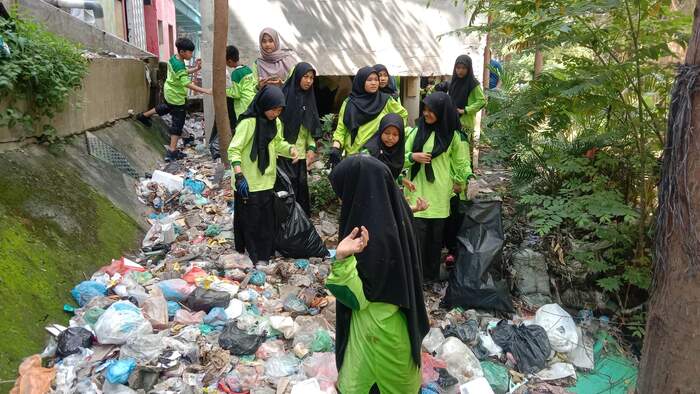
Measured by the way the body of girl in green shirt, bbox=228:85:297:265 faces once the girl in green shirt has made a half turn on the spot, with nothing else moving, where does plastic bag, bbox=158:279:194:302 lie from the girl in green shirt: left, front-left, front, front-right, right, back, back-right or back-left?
left

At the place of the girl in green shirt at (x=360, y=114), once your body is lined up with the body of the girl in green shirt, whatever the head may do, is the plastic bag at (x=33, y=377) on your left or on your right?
on your right

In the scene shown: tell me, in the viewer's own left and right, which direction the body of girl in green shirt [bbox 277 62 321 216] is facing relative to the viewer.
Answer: facing the viewer and to the right of the viewer

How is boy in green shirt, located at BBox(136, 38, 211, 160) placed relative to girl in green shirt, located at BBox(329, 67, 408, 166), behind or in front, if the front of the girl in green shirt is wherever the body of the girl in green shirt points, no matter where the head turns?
behind

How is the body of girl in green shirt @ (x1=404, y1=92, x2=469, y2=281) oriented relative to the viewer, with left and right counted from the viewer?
facing the viewer and to the left of the viewer

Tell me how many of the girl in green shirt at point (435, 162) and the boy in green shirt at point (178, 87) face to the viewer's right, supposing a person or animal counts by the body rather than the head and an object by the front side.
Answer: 1

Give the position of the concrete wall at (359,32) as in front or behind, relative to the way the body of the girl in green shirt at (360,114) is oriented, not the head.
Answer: behind

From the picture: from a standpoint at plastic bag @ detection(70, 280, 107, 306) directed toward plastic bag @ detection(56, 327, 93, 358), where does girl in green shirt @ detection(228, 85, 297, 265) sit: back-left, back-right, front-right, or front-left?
back-left

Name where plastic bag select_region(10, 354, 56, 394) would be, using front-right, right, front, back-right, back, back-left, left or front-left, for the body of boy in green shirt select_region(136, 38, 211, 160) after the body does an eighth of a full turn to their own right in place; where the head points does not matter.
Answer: front-right

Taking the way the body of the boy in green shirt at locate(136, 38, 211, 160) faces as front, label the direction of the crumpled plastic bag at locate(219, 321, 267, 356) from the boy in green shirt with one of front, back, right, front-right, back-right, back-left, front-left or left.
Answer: right
